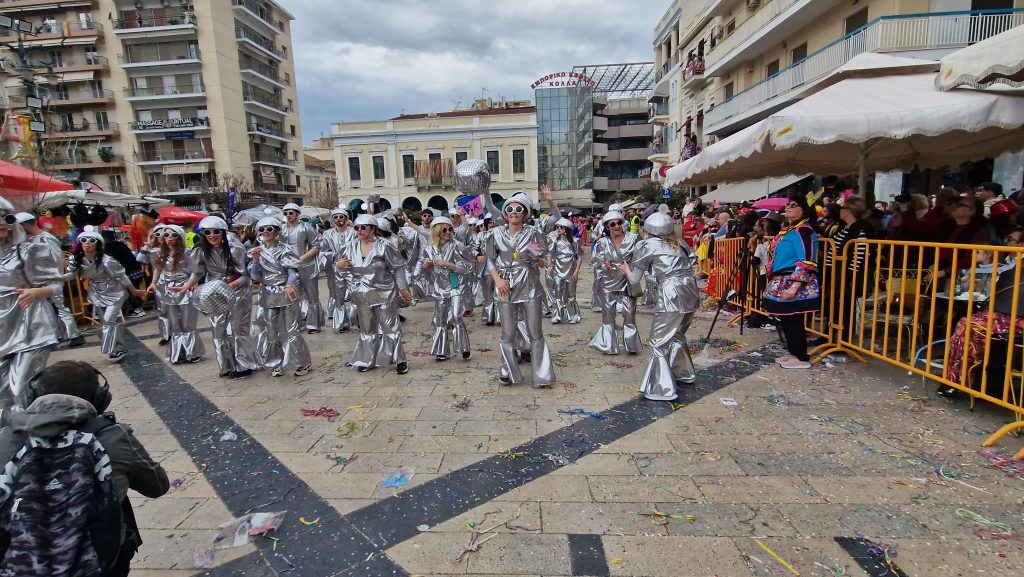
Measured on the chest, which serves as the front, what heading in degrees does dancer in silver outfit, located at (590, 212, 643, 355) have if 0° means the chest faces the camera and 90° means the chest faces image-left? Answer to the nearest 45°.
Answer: approximately 0°

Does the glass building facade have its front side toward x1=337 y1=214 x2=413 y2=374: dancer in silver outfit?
yes

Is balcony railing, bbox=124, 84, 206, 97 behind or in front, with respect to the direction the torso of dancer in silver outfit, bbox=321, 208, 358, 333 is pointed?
behind

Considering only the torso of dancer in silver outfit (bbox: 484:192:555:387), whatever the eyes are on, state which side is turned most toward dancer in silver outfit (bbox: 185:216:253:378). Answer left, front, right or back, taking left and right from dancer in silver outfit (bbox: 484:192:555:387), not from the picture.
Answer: right

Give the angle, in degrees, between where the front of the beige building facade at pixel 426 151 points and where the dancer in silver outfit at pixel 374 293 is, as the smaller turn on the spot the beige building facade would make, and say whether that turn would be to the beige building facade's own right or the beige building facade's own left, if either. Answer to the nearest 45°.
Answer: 0° — it already faces them

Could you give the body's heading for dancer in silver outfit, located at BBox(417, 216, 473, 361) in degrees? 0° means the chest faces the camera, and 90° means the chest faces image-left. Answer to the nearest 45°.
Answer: approximately 0°

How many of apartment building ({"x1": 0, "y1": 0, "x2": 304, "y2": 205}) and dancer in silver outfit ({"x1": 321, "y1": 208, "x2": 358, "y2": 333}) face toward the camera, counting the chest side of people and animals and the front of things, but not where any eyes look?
2

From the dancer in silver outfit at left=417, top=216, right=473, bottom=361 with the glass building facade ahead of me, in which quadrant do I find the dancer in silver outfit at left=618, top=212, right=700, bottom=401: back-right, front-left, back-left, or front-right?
back-right
